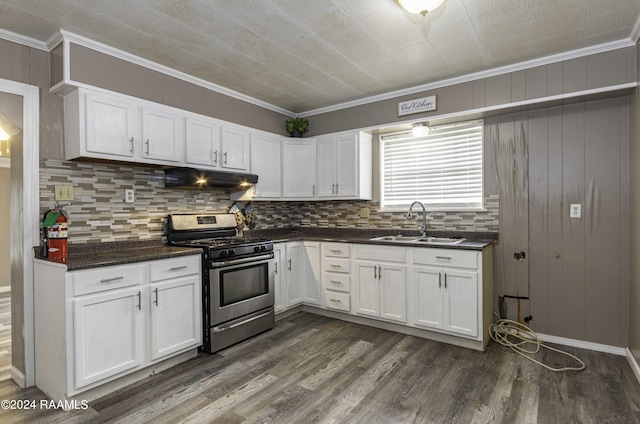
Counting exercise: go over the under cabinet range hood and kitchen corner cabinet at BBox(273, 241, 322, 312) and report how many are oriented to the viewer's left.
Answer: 0

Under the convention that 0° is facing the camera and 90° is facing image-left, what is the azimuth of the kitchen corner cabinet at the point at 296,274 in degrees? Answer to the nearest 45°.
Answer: approximately 0°

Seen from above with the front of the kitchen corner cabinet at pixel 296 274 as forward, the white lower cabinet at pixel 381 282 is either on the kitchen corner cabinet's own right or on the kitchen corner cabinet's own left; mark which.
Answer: on the kitchen corner cabinet's own left

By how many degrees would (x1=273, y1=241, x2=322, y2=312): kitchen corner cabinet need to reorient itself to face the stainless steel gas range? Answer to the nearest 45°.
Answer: approximately 45° to its right

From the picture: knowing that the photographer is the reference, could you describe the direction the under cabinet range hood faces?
facing the viewer and to the right of the viewer

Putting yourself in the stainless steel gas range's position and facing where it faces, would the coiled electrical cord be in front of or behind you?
in front

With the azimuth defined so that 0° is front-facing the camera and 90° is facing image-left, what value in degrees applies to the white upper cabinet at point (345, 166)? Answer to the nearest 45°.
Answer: approximately 45°
